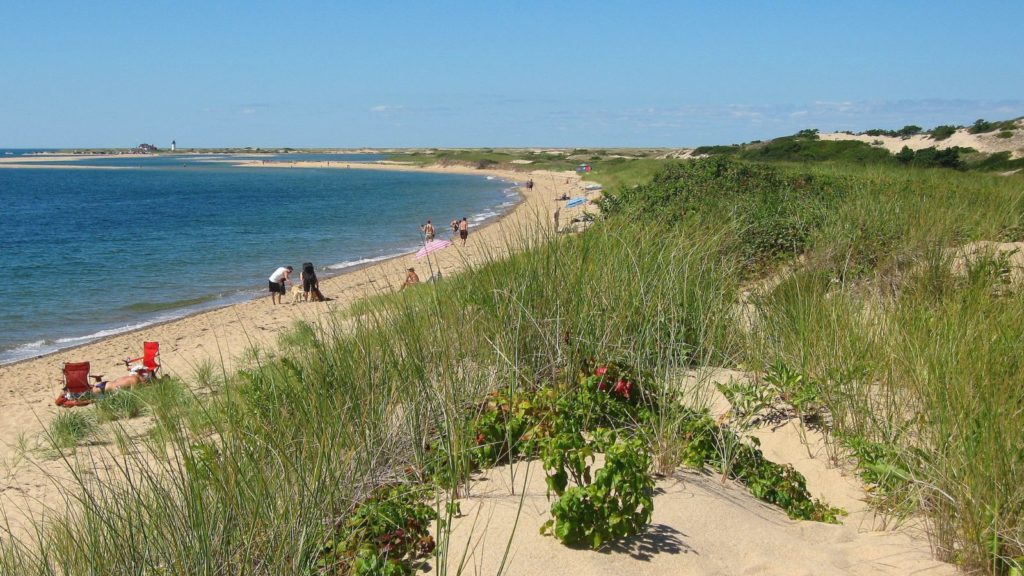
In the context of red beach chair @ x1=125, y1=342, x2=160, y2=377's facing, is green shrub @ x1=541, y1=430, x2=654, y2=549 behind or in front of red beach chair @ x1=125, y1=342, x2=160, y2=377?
behind

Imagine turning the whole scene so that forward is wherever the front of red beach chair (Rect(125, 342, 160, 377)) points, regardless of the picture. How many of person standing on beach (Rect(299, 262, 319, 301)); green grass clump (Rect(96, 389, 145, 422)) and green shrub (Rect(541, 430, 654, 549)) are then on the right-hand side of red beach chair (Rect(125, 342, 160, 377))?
1

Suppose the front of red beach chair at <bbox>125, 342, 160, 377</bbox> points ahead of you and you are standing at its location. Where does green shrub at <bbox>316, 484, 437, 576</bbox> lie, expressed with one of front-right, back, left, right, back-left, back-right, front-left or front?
back-left

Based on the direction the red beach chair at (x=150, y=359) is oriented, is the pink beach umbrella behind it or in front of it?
behind

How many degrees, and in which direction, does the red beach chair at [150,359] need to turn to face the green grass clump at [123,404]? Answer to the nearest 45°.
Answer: approximately 135° to its left

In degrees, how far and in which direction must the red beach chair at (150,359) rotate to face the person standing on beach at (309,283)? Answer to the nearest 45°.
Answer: approximately 90° to its right

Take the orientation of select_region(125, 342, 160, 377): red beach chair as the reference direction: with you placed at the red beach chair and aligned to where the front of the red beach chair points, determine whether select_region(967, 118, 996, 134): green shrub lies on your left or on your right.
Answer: on your right

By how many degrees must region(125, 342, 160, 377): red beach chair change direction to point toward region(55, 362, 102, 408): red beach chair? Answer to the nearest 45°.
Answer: approximately 45° to its left

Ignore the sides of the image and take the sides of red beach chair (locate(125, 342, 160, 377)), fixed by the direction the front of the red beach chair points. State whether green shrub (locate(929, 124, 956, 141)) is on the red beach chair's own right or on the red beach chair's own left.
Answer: on the red beach chair's own right

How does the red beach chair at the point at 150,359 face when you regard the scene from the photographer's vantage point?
facing away from the viewer and to the left of the viewer
